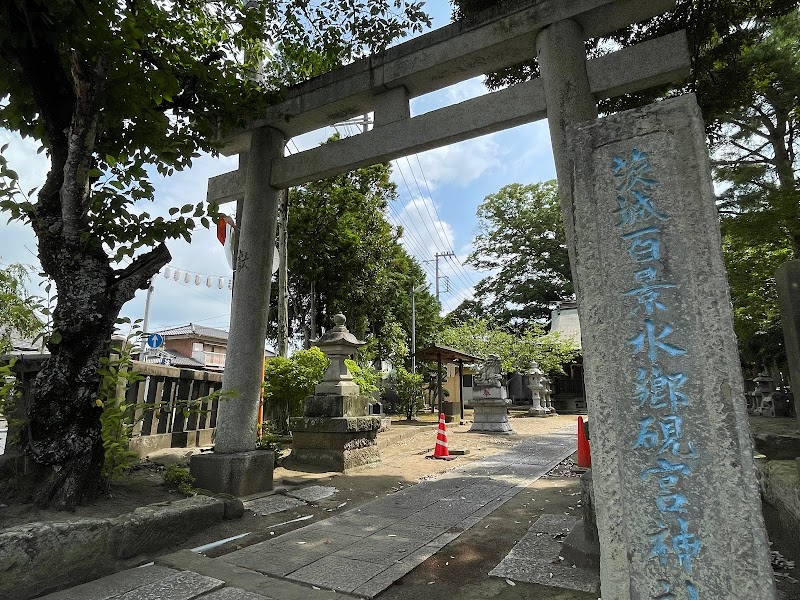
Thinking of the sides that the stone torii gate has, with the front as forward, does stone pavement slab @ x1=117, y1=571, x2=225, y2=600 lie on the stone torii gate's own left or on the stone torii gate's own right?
on the stone torii gate's own right

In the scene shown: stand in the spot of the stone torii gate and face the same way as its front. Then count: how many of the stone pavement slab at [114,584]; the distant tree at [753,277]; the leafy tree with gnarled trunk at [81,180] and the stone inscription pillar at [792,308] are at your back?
2

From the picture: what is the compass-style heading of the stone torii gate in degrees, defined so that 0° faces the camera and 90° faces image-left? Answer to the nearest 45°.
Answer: approximately 45°

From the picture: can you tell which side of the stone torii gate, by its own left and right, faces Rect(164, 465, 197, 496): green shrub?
right

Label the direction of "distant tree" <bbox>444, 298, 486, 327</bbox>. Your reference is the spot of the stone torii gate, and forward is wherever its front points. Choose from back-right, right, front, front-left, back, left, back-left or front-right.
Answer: back-right

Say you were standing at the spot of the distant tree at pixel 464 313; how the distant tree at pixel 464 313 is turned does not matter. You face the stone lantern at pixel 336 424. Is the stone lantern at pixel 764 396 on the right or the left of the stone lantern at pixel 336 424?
left

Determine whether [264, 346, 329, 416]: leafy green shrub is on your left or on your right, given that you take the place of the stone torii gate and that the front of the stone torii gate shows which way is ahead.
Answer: on your right

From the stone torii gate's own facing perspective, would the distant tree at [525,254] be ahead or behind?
behind
